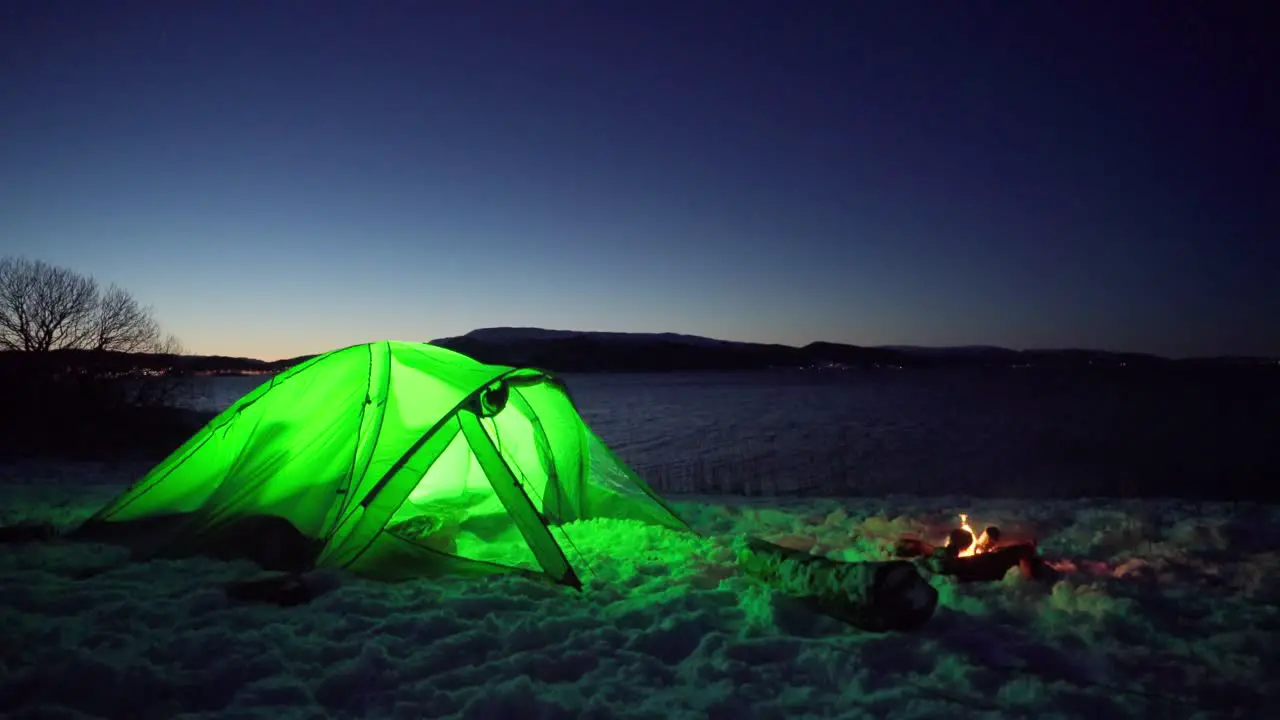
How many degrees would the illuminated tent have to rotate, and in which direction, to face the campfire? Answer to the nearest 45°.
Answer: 0° — it already faces it

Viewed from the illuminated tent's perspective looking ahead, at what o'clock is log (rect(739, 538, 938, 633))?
The log is roughly at 12 o'clock from the illuminated tent.

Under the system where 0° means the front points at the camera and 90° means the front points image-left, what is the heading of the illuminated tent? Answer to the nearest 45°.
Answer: approximately 315°
